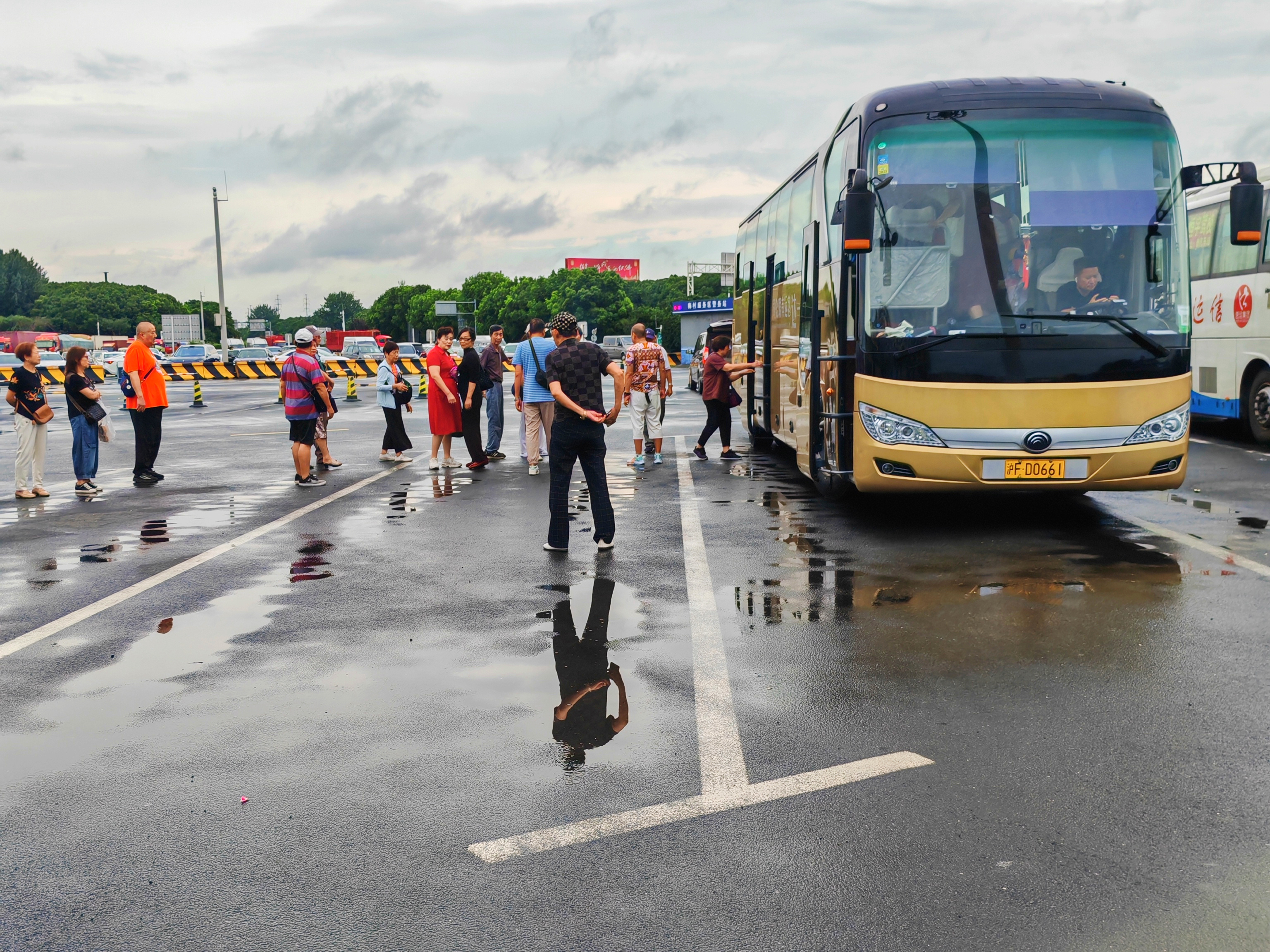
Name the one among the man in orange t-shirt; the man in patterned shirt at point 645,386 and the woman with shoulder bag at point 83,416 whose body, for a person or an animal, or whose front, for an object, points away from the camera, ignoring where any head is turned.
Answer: the man in patterned shirt

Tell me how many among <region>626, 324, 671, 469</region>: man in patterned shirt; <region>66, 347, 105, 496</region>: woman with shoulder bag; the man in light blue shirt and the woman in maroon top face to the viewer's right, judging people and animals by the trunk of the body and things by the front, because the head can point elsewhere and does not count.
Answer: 2

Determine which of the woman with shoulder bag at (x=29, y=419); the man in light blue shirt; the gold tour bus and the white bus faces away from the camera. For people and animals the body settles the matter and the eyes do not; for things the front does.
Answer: the man in light blue shirt

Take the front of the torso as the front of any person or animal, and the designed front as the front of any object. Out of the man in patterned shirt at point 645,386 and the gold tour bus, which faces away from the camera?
the man in patterned shirt

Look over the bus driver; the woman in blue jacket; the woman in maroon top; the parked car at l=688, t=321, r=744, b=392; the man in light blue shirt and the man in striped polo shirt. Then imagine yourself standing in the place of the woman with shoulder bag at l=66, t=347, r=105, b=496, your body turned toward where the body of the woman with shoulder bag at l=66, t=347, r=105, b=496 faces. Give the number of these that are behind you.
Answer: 0

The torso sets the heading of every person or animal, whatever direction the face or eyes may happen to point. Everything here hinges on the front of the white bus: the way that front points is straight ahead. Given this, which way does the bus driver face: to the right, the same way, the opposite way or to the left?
the same way

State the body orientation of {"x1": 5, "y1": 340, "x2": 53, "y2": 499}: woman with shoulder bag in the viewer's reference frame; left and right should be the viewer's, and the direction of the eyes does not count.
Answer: facing the viewer and to the right of the viewer

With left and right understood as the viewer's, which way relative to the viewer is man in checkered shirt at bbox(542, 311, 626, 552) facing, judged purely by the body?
facing away from the viewer and to the left of the viewer

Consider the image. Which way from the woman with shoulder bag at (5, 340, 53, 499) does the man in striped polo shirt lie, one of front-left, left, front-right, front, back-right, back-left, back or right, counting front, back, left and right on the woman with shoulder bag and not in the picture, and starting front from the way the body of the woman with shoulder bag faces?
front-left

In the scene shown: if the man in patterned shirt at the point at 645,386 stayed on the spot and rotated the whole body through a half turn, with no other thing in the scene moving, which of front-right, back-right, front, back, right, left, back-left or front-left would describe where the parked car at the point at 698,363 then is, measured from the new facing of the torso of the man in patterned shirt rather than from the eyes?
back

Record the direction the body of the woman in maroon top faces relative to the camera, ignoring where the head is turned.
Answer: to the viewer's right

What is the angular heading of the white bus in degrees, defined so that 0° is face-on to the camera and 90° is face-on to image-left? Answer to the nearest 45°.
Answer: approximately 315°

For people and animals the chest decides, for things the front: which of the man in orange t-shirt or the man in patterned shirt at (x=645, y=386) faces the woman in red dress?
the man in orange t-shirt

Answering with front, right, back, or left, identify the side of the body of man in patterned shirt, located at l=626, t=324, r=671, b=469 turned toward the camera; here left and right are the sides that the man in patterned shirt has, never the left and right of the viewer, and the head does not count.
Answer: back

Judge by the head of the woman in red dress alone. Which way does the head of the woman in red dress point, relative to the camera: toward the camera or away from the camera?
toward the camera
